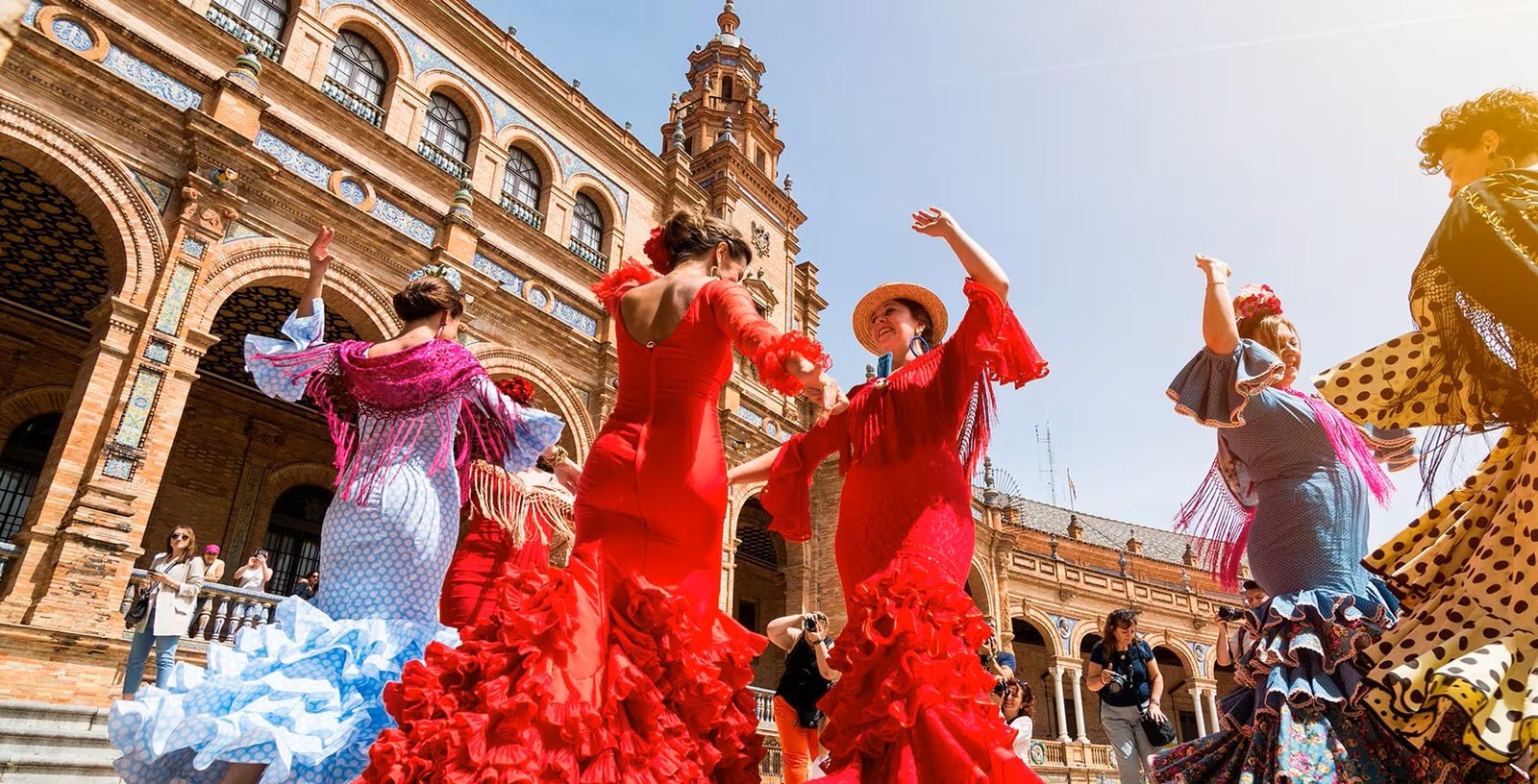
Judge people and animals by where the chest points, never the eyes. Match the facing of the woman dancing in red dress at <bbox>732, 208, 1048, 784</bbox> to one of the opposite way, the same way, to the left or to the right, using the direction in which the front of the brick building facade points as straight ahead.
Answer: to the right

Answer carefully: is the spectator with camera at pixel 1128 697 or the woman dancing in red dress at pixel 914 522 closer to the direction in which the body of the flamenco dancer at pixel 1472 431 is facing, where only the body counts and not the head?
the woman dancing in red dress

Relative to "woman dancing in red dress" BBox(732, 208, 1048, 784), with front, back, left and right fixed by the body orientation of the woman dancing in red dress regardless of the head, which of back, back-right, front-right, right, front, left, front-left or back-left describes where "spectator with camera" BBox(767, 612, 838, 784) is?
back-right

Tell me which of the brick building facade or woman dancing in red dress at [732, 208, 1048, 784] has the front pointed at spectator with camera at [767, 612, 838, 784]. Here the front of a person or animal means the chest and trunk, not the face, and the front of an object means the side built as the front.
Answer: the brick building facade

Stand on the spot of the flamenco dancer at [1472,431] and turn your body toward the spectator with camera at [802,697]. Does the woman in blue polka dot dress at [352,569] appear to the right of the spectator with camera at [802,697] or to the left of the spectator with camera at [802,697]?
left

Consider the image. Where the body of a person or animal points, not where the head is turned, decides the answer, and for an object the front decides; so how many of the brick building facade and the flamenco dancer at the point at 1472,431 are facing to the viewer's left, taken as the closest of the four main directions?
1

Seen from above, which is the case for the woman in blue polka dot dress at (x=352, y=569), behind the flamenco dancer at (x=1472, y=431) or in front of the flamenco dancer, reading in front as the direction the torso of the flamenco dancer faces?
in front

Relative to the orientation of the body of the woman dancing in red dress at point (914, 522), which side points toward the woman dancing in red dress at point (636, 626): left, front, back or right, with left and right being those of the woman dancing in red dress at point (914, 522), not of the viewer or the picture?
front

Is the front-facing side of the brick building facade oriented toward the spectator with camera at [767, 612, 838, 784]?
yes

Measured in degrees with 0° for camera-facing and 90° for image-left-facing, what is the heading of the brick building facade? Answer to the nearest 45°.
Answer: approximately 315°

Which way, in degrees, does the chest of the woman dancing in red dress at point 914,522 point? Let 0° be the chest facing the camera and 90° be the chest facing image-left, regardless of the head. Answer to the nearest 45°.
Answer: approximately 45°

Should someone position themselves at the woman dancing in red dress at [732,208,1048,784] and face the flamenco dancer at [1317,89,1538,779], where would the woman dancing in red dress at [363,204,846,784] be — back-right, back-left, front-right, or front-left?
back-right
